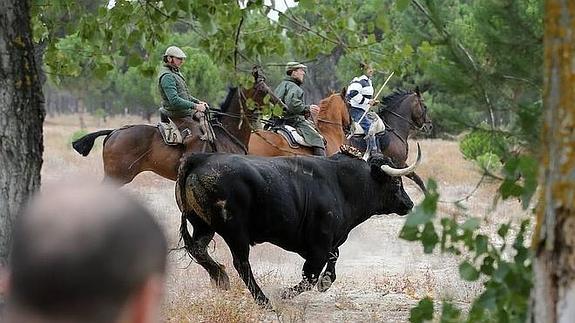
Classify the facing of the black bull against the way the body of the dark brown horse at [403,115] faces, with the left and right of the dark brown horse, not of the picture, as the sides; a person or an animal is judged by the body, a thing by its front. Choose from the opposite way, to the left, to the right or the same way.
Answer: the same way

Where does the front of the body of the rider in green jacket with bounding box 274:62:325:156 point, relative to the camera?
to the viewer's right

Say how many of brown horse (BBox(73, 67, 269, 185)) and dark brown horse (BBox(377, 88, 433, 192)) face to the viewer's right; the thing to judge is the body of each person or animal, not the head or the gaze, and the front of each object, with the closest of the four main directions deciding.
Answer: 2

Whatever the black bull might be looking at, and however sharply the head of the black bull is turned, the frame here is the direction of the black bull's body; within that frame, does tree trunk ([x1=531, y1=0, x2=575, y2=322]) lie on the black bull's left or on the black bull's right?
on the black bull's right

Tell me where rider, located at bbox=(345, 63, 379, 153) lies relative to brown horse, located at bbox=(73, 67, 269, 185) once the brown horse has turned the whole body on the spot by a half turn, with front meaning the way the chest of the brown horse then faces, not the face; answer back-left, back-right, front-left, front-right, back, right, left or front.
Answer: back-right

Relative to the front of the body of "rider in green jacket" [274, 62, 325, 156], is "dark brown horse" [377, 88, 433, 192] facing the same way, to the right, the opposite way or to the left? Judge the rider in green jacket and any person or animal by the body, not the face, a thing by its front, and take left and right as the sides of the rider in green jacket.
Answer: the same way

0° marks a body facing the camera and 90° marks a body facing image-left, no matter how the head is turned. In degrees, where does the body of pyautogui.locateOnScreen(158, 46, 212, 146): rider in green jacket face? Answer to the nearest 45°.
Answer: approximately 270°

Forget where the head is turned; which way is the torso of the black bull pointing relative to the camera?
to the viewer's right

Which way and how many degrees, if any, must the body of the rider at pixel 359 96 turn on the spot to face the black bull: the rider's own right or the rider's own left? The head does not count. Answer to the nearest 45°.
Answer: approximately 90° to the rider's own right

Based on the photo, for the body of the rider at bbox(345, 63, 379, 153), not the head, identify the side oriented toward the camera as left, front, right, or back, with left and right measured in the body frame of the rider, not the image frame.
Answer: right

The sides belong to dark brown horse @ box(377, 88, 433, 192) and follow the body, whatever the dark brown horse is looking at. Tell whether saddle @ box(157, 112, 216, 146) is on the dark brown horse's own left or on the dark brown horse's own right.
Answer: on the dark brown horse's own right

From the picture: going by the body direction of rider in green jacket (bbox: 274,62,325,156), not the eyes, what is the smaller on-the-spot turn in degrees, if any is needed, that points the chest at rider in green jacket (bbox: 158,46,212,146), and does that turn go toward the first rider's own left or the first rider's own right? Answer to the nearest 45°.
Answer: approximately 135° to the first rider's own right

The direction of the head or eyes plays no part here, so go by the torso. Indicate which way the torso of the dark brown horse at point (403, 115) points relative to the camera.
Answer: to the viewer's right

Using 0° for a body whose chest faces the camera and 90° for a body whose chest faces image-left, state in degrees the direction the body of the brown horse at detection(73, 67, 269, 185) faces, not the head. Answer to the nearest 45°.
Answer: approximately 270°
